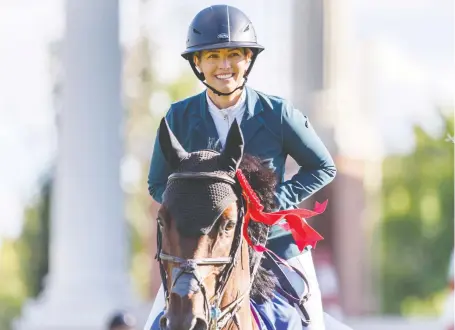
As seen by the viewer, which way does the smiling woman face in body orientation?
toward the camera

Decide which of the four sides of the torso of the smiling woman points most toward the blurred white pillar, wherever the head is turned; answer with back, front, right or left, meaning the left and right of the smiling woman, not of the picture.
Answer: back
